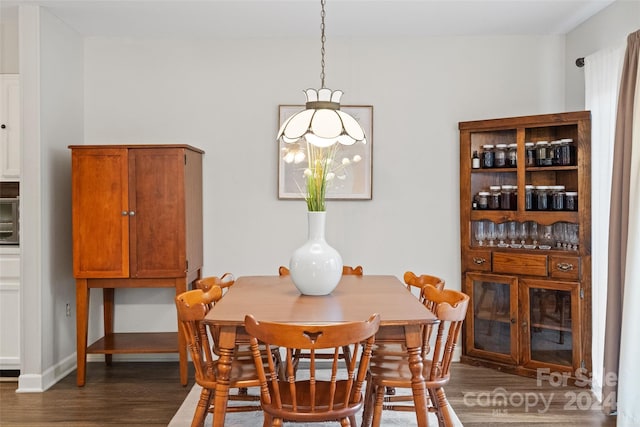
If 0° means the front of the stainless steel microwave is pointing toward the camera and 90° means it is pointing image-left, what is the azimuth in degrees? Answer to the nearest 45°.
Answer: approximately 0°

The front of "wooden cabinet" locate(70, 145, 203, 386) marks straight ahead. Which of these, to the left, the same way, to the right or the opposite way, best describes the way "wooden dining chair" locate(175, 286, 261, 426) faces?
to the left

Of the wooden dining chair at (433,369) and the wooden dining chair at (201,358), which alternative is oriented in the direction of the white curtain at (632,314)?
the wooden dining chair at (201,358)

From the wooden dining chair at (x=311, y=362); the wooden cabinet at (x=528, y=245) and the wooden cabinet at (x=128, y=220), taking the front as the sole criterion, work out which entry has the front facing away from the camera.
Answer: the wooden dining chair

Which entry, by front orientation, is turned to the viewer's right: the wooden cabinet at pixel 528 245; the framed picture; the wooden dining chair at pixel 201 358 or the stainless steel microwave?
the wooden dining chair

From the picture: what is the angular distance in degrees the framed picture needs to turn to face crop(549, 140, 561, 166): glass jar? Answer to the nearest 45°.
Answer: approximately 90° to its left

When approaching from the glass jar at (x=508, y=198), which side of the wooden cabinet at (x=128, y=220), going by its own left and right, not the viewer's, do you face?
left

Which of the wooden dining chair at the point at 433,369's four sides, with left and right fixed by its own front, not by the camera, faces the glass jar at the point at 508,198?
right

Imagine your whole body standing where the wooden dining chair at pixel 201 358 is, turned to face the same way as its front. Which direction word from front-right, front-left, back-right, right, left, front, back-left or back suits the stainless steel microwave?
back-left

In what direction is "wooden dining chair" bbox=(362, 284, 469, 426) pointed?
to the viewer's left

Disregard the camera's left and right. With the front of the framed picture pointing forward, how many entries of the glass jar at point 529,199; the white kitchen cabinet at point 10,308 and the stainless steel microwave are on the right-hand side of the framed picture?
2

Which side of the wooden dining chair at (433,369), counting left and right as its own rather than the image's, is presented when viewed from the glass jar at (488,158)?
right
